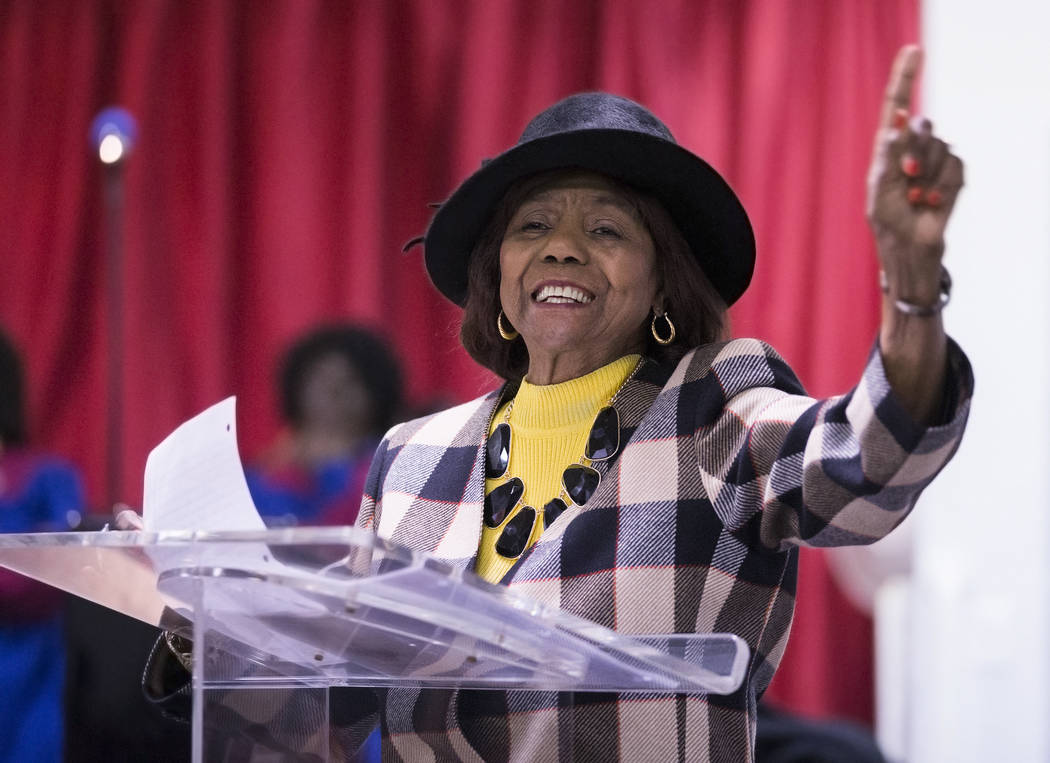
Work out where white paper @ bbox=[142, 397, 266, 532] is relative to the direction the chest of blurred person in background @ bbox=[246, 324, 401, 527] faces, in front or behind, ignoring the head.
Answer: in front

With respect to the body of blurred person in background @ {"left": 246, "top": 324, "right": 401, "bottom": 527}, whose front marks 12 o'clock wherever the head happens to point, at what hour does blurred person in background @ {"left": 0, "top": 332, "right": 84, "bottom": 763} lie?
blurred person in background @ {"left": 0, "top": 332, "right": 84, "bottom": 763} is roughly at 2 o'clock from blurred person in background @ {"left": 246, "top": 324, "right": 401, "bottom": 527}.

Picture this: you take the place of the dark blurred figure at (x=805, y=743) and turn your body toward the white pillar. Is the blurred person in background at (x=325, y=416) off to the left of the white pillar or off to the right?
left

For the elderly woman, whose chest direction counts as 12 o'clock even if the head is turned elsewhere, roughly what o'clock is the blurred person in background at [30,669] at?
The blurred person in background is roughly at 3 o'clock from the elderly woman.

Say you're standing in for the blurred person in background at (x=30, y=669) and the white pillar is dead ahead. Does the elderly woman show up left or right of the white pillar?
right

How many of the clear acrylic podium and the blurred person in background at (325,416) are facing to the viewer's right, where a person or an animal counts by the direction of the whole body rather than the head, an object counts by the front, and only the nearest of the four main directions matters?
0

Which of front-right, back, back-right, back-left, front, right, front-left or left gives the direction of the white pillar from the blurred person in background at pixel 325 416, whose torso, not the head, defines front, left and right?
front-left
